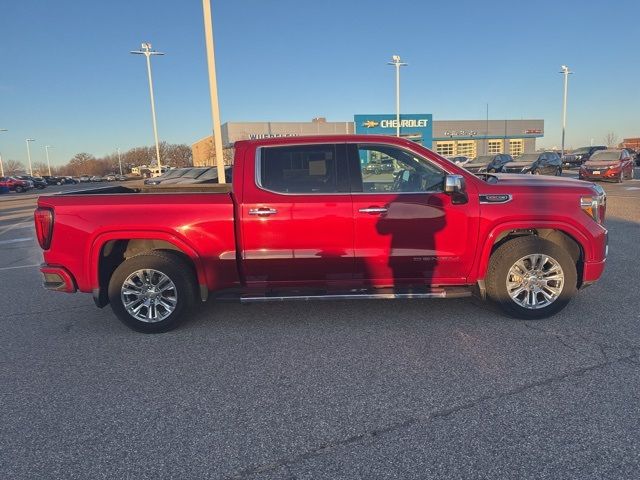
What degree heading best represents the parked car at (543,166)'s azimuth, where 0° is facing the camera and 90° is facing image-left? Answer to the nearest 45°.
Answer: approximately 45°

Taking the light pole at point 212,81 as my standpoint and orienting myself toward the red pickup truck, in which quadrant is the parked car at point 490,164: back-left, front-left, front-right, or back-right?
back-left

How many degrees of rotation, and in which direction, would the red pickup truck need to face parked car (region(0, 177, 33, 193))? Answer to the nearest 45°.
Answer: approximately 135° to its left

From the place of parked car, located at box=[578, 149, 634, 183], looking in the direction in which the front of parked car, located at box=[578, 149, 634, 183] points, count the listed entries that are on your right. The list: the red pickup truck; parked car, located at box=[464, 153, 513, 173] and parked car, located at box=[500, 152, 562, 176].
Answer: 2

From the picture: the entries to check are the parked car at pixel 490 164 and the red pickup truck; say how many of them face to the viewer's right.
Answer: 1

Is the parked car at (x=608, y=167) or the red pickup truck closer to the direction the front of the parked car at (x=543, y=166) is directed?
the red pickup truck

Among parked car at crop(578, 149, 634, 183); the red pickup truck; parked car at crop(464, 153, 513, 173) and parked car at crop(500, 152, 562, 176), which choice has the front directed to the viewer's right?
the red pickup truck

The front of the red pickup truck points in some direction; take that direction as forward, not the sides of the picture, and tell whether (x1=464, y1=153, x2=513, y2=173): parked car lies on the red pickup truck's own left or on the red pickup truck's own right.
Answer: on the red pickup truck's own left

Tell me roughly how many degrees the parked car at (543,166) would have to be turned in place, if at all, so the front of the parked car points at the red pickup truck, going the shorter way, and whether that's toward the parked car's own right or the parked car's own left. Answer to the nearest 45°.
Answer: approximately 45° to the parked car's own left

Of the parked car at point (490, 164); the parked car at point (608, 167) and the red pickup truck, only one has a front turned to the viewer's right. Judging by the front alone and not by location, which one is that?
the red pickup truck

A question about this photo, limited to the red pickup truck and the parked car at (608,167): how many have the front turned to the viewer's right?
1

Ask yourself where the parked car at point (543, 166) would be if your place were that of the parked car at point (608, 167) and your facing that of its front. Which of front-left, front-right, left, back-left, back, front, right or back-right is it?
right

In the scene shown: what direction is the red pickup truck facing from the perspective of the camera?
to the viewer's right

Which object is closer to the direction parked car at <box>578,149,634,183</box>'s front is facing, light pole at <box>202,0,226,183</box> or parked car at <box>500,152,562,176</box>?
the light pole
